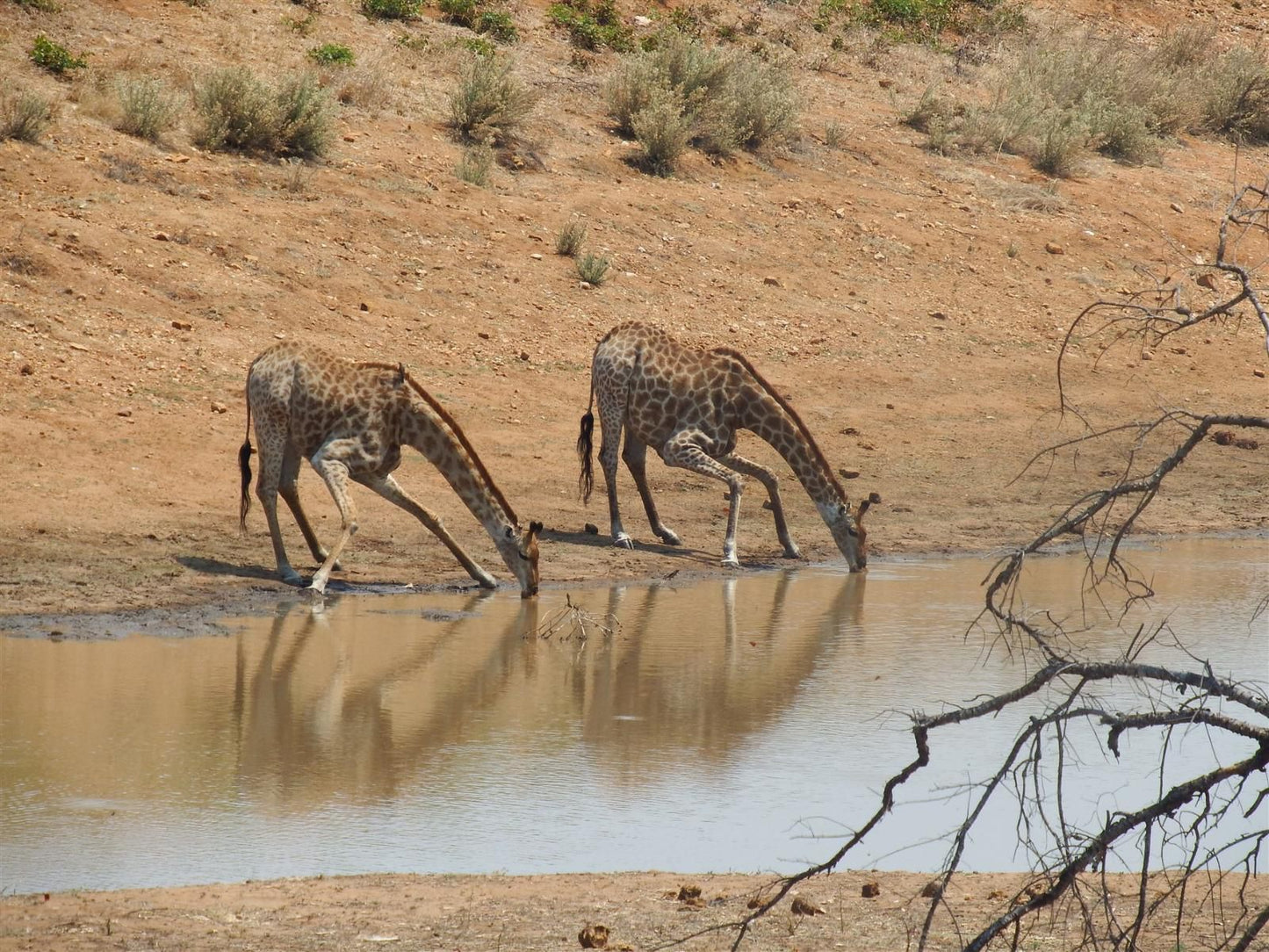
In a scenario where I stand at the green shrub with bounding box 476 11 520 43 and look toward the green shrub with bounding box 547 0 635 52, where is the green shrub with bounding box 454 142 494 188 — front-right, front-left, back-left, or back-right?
back-right

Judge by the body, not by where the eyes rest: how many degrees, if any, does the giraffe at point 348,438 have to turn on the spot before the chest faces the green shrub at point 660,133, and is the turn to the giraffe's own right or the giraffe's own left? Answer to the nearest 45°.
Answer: approximately 135° to the giraffe's own left

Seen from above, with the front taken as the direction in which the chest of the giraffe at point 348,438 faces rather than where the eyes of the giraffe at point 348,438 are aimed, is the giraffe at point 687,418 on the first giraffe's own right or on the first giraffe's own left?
on the first giraffe's own left

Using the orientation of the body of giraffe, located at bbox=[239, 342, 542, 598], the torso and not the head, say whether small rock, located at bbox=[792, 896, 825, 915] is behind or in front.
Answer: in front

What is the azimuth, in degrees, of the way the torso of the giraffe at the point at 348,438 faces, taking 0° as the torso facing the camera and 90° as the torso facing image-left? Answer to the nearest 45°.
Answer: approximately 315°

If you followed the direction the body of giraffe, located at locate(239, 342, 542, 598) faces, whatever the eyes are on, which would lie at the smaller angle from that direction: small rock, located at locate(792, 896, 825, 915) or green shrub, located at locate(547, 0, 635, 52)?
the small rock

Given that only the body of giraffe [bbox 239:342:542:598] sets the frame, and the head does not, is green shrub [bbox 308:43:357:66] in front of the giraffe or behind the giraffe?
behind

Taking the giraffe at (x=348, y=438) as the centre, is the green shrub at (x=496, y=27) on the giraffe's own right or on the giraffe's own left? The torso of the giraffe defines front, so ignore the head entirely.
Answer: on the giraffe's own left
